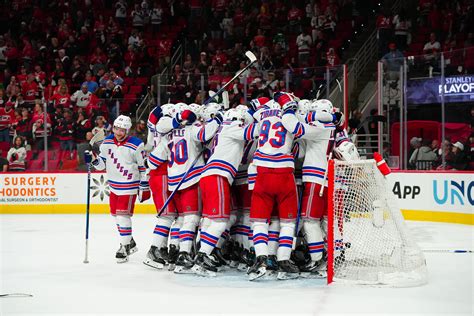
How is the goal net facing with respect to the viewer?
to the viewer's left

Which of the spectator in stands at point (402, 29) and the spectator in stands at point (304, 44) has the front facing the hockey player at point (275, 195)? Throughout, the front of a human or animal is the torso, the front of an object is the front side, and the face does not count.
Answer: the spectator in stands at point (304, 44)

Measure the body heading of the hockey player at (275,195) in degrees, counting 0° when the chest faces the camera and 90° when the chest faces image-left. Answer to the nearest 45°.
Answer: approximately 180°

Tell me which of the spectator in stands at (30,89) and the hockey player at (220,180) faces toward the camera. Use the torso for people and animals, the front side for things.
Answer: the spectator in stands

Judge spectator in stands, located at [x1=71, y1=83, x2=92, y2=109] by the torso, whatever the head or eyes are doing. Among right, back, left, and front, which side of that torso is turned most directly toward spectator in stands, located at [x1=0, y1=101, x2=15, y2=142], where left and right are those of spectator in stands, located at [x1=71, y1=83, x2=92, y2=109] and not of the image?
right

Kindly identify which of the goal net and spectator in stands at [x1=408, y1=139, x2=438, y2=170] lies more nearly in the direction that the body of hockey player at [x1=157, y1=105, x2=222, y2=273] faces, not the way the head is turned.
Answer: the spectator in stands

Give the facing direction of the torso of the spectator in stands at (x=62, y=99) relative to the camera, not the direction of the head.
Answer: toward the camera

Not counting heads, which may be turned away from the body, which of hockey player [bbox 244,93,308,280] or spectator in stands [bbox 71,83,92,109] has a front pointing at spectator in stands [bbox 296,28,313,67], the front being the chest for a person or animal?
the hockey player

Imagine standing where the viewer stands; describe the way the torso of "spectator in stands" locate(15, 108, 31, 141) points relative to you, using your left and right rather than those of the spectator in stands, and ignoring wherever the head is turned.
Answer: facing the viewer and to the right of the viewer

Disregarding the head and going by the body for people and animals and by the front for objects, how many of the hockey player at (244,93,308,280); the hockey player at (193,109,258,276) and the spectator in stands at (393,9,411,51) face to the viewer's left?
0
